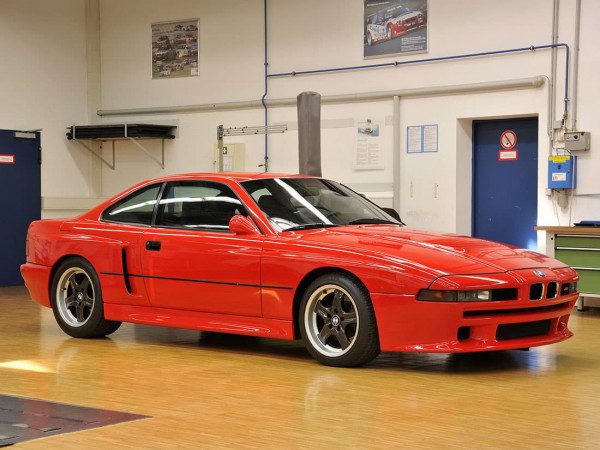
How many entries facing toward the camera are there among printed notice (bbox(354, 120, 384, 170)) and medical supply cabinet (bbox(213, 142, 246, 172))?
2

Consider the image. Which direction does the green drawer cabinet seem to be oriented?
toward the camera

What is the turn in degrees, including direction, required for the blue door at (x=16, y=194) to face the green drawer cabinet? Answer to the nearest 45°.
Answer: approximately 45° to its left

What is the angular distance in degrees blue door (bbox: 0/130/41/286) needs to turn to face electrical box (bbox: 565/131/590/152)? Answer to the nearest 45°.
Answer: approximately 45° to its left

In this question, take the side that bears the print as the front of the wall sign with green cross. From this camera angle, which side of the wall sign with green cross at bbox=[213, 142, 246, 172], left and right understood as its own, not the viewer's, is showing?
front

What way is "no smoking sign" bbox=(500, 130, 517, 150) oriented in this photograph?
toward the camera

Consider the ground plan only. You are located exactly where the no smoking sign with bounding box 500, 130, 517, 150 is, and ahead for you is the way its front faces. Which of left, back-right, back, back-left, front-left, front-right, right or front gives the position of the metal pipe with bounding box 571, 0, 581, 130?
front-left

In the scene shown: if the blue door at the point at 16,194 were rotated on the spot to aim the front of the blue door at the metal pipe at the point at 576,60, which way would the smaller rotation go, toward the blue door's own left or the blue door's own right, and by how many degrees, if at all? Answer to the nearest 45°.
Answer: approximately 45° to the blue door's own left

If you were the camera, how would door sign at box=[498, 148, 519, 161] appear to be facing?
facing the viewer

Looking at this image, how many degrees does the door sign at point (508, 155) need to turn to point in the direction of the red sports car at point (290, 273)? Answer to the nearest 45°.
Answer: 0° — it already faces it

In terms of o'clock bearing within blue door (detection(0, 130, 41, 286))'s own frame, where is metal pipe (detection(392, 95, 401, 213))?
The metal pipe is roughly at 10 o'clock from the blue door.
